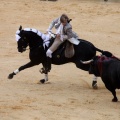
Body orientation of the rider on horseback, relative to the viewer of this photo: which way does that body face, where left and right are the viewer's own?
facing the viewer and to the left of the viewer

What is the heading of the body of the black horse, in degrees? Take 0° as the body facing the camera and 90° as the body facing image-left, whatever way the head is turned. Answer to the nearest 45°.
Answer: approximately 90°

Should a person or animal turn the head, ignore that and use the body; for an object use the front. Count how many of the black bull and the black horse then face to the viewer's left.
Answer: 2

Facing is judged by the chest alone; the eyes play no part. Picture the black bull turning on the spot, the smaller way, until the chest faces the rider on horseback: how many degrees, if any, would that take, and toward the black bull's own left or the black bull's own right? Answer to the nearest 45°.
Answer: approximately 45° to the black bull's own right

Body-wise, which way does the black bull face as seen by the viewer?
to the viewer's left
